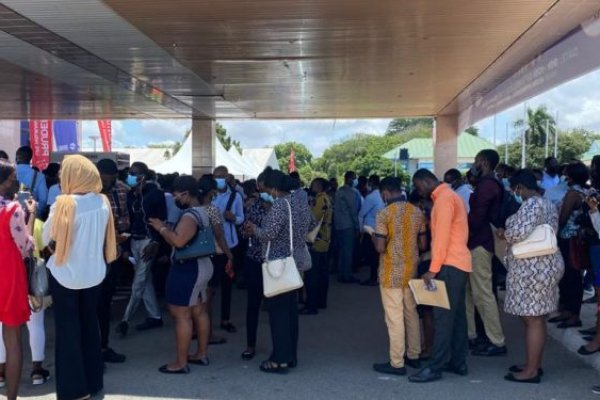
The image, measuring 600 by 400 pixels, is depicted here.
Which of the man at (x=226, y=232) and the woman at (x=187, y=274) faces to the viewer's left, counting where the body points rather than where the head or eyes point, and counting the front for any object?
the woman

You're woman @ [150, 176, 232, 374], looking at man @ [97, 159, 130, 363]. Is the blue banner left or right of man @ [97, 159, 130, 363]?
right

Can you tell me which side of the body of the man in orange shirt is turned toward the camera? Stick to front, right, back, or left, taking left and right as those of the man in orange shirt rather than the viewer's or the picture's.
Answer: left

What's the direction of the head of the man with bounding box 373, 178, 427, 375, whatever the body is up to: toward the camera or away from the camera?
away from the camera

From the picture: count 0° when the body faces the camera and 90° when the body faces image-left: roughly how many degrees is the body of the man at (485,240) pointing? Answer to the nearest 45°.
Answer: approximately 90°

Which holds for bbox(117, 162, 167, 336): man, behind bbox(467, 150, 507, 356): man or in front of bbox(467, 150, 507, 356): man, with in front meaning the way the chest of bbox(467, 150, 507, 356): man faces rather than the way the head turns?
in front

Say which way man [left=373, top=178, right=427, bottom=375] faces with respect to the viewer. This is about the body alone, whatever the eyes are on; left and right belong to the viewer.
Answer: facing away from the viewer and to the left of the viewer

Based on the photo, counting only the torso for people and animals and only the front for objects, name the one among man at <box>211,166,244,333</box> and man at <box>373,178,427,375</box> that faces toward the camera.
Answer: man at <box>211,166,244,333</box>
